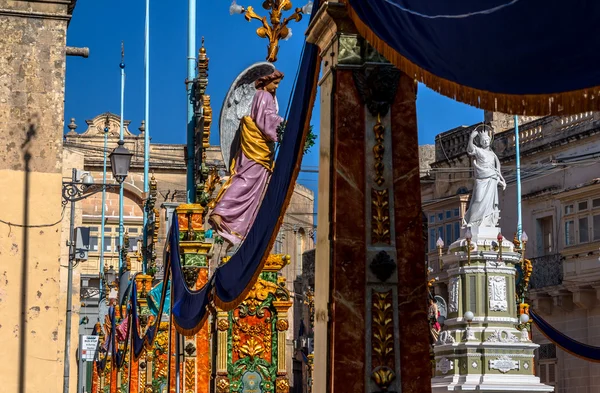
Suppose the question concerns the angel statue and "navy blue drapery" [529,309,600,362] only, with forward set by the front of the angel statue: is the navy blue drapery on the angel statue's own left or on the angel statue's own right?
on the angel statue's own left

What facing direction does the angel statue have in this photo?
to the viewer's right

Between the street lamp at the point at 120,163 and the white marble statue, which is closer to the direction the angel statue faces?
the white marble statue

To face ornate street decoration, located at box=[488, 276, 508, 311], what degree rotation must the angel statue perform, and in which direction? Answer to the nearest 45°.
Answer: approximately 45° to its left

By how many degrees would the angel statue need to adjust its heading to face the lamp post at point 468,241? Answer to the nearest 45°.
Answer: approximately 45° to its left
